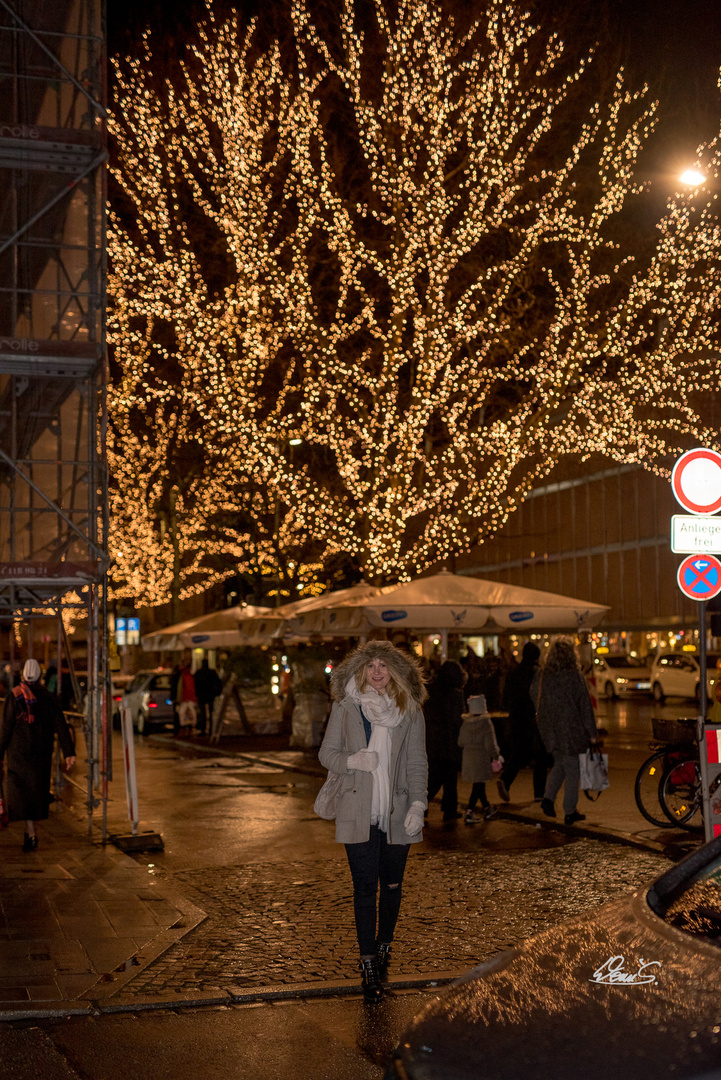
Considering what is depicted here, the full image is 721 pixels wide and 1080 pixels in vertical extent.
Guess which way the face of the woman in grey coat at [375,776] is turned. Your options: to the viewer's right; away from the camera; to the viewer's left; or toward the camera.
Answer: toward the camera

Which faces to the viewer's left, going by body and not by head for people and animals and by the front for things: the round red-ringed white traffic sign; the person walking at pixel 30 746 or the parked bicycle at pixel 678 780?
the parked bicycle

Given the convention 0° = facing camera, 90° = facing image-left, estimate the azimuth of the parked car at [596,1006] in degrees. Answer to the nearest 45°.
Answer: approximately 90°

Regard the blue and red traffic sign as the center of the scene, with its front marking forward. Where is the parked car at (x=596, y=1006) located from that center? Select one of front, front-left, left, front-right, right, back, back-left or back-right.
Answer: front

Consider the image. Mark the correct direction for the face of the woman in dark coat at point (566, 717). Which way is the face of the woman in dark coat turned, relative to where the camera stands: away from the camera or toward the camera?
away from the camera

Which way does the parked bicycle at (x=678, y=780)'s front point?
to the viewer's left

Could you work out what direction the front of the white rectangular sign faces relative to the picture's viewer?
facing the viewer

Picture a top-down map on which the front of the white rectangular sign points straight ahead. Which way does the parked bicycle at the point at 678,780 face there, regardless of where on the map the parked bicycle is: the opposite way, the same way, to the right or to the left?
to the right

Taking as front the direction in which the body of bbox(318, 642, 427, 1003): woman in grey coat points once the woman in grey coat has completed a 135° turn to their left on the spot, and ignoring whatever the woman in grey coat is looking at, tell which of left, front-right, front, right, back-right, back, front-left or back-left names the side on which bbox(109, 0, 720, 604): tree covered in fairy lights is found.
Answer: front-left

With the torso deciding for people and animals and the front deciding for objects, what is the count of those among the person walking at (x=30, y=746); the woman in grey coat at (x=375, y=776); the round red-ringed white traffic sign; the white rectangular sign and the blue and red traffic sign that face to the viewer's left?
0

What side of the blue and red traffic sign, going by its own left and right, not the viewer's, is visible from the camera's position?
front

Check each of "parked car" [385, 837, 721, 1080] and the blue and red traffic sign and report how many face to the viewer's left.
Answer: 1
